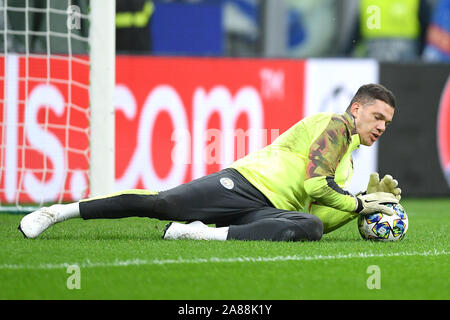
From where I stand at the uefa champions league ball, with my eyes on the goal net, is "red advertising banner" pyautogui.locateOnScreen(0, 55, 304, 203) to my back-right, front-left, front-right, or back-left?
front-right

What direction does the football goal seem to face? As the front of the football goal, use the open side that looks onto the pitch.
toward the camera
